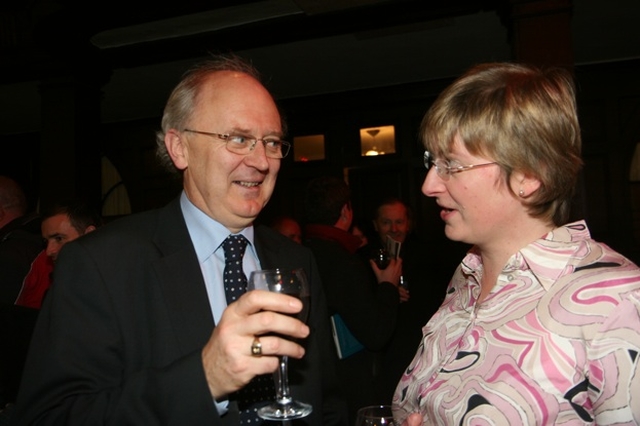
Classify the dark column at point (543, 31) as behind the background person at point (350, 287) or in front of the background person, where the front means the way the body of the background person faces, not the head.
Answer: in front

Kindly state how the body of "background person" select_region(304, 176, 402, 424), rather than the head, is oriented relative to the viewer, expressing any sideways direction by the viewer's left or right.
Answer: facing away from the viewer and to the right of the viewer

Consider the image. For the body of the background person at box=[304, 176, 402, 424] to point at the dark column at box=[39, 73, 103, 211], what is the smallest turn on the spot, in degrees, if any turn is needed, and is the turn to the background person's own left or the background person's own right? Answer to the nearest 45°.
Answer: approximately 90° to the background person's own left

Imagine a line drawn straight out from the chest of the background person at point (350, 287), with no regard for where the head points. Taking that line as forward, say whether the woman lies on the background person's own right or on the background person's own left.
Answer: on the background person's own right

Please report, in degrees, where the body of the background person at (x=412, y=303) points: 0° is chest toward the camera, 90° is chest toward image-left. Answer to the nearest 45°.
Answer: approximately 0°

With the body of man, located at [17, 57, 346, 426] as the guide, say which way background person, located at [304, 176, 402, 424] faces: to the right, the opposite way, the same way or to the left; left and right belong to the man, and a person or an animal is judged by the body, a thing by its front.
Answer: to the left

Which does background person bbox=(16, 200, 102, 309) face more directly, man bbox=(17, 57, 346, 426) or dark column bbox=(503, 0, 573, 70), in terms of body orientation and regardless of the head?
the man

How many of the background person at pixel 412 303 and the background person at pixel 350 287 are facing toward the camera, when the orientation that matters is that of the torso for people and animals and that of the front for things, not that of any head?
1

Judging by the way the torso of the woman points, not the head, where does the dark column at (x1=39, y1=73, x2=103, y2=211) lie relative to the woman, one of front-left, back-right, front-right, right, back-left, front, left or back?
right

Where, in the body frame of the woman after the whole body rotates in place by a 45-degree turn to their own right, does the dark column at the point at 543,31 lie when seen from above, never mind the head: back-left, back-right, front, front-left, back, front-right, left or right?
right

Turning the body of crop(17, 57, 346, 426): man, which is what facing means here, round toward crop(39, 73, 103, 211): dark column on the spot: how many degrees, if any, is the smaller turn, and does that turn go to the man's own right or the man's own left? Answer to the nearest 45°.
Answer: approximately 135° to the man's own left
